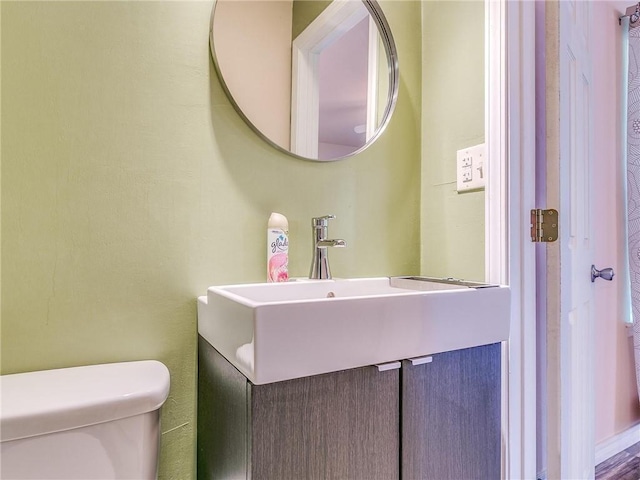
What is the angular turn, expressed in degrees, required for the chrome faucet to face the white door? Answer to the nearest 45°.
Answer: approximately 45° to its left

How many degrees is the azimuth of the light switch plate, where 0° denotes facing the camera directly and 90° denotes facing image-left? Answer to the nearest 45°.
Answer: approximately 45°

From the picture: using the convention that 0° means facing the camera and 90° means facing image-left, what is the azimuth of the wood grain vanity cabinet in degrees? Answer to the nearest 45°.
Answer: approximately 315°

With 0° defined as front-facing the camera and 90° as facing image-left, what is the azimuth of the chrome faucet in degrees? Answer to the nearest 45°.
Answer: approximately 315°

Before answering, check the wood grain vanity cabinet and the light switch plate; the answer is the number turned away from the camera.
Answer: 0
